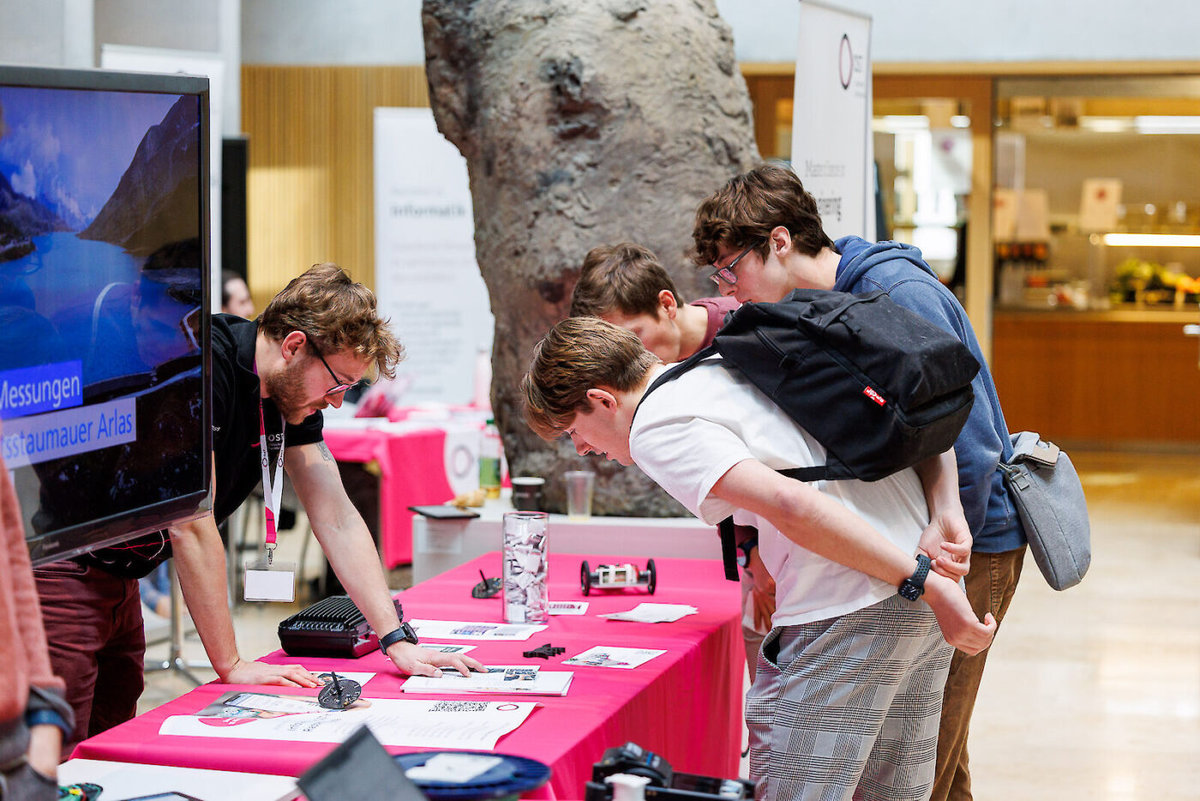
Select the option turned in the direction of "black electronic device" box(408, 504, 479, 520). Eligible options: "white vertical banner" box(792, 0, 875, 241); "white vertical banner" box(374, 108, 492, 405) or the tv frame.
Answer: "white vertical banner" box(374, 108, 492, 405)

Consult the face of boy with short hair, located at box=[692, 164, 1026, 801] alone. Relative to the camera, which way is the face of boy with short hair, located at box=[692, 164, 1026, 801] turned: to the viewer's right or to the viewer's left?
to the viewer's left

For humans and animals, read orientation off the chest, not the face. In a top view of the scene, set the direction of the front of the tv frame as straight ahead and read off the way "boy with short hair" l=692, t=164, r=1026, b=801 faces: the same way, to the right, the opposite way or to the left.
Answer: the opposite way

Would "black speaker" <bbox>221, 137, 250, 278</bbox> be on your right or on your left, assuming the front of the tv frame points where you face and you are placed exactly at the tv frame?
on your left

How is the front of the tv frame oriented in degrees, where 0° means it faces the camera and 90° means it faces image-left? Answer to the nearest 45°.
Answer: approximately 315°

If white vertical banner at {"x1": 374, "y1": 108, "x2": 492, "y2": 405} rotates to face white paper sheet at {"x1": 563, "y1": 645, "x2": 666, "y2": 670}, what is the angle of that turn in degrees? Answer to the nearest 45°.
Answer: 0° — it already faces it

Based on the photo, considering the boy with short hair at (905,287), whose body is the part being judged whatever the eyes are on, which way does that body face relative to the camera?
to the viewer's left

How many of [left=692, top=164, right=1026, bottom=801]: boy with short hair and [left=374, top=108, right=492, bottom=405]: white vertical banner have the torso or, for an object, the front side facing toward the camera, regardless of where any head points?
1

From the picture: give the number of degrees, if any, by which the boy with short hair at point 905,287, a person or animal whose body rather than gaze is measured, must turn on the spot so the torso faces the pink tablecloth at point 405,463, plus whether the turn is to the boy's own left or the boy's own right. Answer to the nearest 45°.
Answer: approximately 45° to the boy's own right
